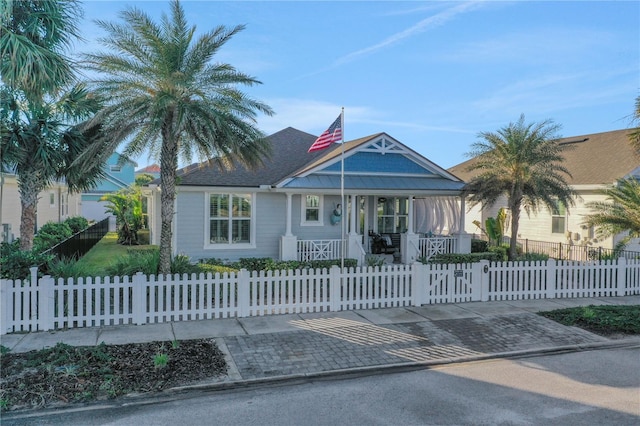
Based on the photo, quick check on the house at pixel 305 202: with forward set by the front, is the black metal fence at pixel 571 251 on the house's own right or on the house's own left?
on the house's own left

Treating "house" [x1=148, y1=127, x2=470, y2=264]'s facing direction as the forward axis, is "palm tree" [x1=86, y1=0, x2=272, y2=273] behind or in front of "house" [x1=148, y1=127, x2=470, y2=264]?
in front

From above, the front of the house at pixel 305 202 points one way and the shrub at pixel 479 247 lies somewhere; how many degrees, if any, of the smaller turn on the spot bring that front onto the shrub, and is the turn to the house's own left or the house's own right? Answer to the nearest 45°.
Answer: approximately 45° to the house's own left

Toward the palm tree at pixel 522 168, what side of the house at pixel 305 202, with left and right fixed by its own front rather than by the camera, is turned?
left

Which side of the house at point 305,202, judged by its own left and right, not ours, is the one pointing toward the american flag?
front

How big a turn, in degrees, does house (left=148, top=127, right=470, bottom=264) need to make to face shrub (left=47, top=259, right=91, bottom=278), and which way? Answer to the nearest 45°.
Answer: approximately 45° to its right

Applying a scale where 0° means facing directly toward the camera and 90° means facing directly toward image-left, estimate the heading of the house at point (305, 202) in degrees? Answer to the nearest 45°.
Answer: approximately 0°

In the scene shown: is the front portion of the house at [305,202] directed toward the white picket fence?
yes

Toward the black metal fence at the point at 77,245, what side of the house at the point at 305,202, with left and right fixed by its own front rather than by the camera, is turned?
right
